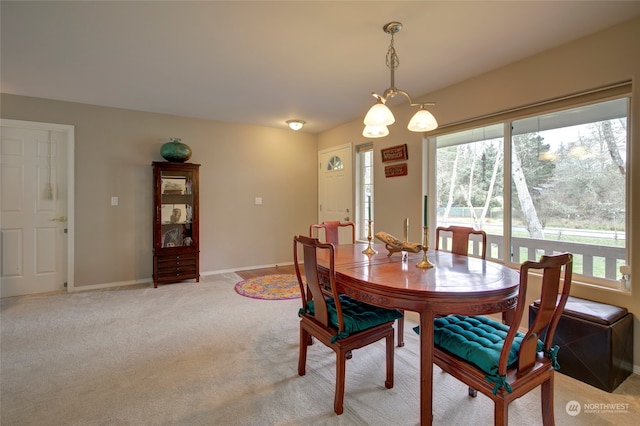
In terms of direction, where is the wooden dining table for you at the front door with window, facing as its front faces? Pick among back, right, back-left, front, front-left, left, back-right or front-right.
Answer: front-left

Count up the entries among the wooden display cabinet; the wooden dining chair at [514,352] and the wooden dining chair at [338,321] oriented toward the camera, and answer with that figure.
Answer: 1

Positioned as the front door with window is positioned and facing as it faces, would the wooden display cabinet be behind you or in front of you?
in front

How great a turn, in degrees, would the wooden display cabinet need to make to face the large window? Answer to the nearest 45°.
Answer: approximately 45° to its left

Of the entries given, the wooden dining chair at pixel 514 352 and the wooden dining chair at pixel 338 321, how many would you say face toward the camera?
0

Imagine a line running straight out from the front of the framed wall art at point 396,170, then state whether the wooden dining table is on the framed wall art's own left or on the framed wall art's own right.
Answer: on the framed wall art's own left

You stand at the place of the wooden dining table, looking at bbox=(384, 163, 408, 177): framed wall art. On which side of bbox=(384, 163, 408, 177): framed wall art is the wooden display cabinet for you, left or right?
left

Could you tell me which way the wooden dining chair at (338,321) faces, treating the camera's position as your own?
facing away from the viewer and to the right of the viewer

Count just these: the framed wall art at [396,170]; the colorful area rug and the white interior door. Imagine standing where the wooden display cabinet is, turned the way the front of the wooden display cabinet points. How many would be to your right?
1

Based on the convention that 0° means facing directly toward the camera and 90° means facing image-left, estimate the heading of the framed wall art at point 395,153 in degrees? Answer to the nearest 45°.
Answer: approximately 45°

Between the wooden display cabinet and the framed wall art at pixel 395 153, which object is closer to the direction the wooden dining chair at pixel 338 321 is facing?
the framed wall art

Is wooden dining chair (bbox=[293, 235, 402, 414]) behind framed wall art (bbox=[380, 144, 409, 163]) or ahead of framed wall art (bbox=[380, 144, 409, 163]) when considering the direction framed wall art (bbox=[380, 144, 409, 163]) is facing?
ahead

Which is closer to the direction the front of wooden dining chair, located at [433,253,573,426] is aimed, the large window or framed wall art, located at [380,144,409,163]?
the framed wall art

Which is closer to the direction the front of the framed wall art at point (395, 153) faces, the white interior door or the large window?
the white interior door

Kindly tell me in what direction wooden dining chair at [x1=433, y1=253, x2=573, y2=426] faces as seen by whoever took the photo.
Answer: facing away from the viewer and to the left of the viewer
